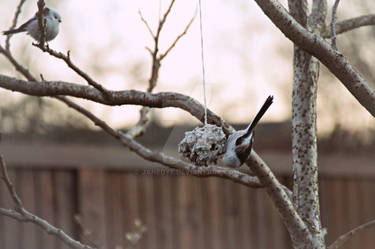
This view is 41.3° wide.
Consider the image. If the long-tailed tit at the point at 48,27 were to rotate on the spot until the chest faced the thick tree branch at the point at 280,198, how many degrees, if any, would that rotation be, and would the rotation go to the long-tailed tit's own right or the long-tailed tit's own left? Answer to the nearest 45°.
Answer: approximately 45° to the long-tailed tit's own right

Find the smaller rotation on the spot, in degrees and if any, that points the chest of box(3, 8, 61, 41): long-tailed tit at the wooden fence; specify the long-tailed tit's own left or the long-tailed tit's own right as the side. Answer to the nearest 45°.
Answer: approximately 45° to the long-tailed tit's own left

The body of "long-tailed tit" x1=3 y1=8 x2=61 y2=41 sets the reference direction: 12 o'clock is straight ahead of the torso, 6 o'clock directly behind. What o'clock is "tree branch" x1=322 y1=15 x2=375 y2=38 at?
The tree branch is roughly at 1 o'clock from the long-tailed tit.

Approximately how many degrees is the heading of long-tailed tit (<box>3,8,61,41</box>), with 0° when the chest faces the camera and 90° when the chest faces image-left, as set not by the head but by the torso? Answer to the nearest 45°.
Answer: approximately 270°
